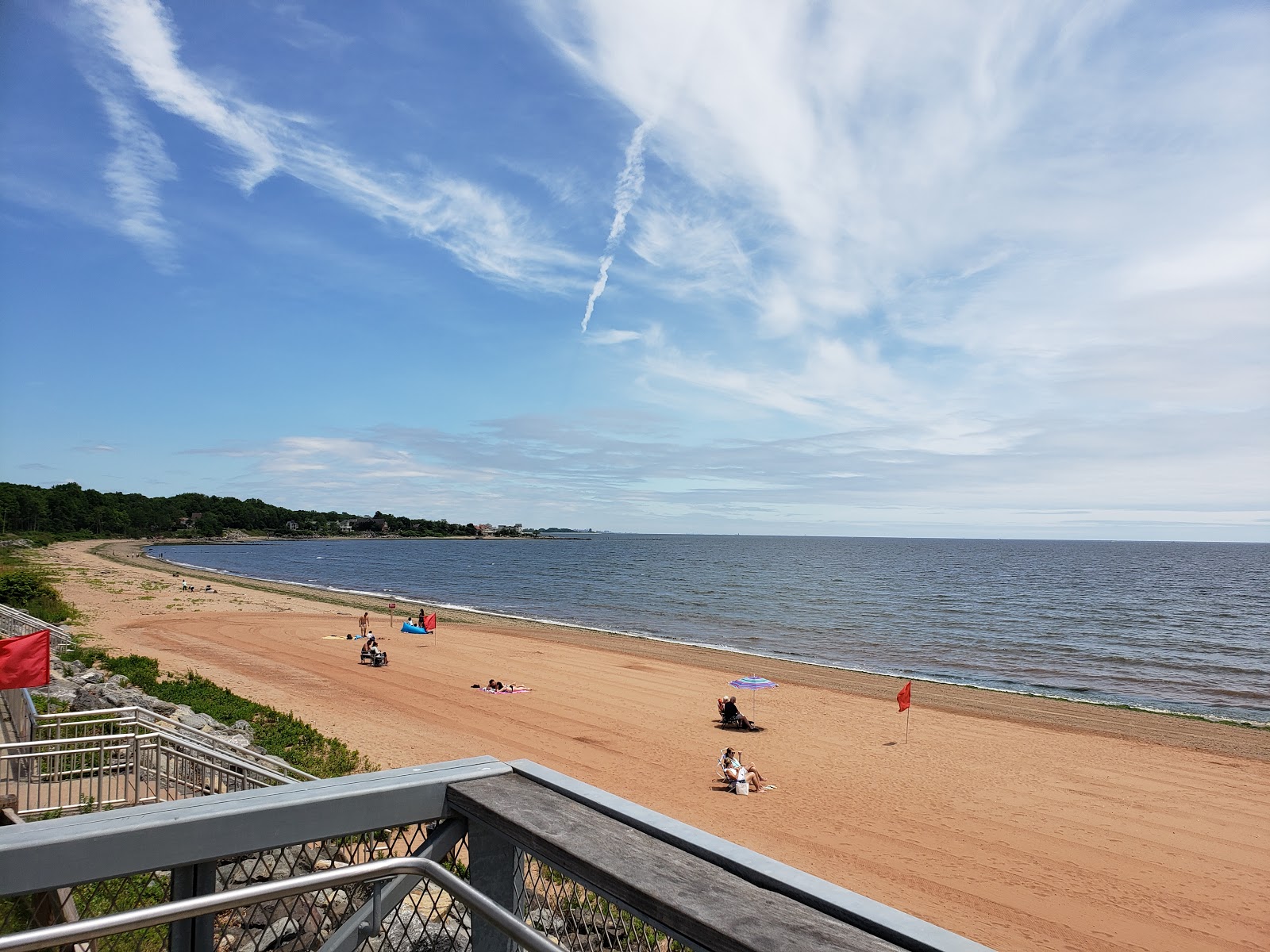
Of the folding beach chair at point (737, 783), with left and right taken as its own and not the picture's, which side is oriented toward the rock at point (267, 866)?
right

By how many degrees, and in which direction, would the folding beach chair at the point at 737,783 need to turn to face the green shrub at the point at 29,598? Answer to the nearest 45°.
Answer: approximately 180°

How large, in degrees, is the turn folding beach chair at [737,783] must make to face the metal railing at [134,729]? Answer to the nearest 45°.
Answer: approximately 135° to its right

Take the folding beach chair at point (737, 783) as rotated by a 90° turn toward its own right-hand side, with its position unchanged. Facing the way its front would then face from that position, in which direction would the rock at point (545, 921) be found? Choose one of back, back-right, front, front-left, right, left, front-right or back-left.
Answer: front

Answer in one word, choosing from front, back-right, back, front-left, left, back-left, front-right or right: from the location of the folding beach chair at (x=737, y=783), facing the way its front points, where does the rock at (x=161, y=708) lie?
back

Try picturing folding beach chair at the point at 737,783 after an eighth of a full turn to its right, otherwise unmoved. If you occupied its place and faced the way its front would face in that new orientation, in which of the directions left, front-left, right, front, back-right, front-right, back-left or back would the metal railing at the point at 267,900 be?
front-right

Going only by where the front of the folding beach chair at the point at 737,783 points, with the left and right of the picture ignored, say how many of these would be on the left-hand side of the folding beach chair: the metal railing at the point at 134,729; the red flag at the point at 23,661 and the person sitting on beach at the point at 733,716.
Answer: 1

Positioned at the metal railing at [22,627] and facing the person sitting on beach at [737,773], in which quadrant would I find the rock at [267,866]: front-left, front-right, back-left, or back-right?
front-right

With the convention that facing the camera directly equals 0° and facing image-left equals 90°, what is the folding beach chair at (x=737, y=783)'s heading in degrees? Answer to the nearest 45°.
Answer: approximately 270°

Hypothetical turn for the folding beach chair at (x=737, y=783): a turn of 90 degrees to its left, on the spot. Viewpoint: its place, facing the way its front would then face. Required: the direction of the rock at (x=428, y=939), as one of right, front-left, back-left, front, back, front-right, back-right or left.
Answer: back

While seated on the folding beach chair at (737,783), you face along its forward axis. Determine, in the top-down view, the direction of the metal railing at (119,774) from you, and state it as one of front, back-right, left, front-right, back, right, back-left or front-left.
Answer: back-right

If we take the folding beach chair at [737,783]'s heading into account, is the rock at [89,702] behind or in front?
behind

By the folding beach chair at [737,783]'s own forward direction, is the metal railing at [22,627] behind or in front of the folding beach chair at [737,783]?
behind

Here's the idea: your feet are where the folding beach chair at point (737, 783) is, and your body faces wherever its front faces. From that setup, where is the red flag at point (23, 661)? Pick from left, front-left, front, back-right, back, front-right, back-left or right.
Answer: back-right

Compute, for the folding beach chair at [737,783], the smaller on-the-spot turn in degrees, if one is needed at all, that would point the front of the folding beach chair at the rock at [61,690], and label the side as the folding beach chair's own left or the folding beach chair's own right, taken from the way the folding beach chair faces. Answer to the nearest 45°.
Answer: approximately 180°

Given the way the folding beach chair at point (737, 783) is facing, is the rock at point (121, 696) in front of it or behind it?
behind

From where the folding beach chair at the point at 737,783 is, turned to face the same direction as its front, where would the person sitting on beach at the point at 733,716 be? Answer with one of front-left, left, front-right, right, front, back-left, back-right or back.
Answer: left
